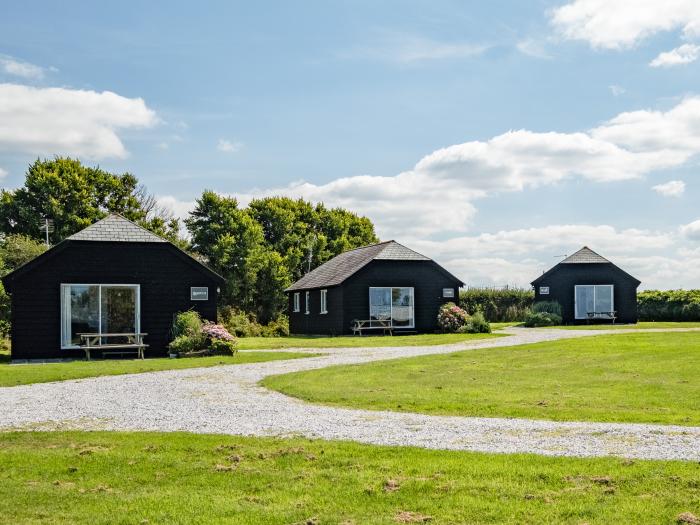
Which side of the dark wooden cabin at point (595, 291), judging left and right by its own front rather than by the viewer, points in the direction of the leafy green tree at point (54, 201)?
right

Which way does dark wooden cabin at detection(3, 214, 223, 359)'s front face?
toward the camera

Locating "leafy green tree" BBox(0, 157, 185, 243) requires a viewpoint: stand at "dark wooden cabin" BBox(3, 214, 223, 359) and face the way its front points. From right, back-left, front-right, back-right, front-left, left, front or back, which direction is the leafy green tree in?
back

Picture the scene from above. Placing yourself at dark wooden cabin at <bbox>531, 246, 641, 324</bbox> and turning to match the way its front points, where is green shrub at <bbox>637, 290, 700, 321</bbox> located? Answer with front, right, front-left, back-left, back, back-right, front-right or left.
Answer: back-left

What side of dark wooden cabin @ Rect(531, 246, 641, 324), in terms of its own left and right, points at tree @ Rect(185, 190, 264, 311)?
right

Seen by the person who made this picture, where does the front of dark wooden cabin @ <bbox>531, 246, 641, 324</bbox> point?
facing the viewer

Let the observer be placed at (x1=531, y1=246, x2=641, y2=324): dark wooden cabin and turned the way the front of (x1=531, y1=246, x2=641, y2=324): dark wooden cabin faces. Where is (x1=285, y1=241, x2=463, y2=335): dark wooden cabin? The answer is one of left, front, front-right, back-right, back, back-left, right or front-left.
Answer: front-right

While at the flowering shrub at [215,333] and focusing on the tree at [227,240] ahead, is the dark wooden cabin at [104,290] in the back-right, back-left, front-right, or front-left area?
front-left
